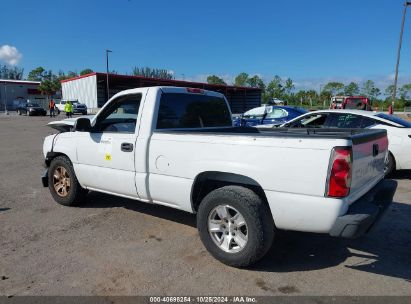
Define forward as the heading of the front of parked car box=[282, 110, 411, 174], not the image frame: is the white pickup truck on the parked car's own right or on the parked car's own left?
on the parked car's own left

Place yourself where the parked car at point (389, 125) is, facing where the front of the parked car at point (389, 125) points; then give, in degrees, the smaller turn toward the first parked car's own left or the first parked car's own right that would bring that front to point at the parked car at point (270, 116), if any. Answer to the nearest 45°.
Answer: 0° — it already faces it

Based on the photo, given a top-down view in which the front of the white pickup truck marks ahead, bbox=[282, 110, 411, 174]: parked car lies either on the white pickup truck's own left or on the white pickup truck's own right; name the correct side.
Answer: on the white pickup truck's own right

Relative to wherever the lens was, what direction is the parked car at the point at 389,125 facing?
facing away from the viewer and to the left of the viewer

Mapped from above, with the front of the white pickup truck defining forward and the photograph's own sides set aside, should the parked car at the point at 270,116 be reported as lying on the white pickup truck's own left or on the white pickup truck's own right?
on the white pickup truck's own right

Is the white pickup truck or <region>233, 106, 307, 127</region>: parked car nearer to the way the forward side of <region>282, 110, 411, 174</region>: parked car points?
the parked car

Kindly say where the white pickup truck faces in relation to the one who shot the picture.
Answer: facing away from the viewer and to the left of the viewer

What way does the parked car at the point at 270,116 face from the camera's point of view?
to the viewer's left

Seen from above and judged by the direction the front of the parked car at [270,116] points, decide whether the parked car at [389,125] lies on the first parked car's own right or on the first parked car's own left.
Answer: on the first parked car's own left
